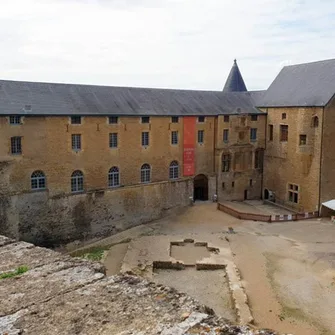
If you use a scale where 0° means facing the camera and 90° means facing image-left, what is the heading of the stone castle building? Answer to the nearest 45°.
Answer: approximately 315°
